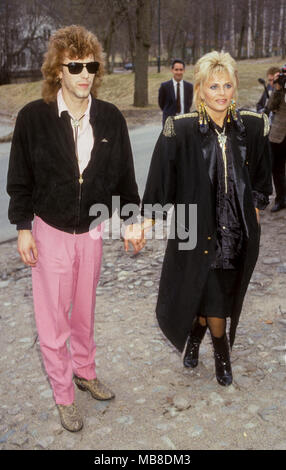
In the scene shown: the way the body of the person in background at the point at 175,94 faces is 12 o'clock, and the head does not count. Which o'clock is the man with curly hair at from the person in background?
The man with curly hair is roughly at 12 o'clock from the person in background.

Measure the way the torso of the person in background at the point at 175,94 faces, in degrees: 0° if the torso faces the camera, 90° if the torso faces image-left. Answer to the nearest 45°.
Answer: approximately 0°

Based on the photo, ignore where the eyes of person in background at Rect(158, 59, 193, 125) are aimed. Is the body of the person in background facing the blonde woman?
yes

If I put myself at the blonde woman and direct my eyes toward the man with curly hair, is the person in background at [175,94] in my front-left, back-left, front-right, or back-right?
back-right
